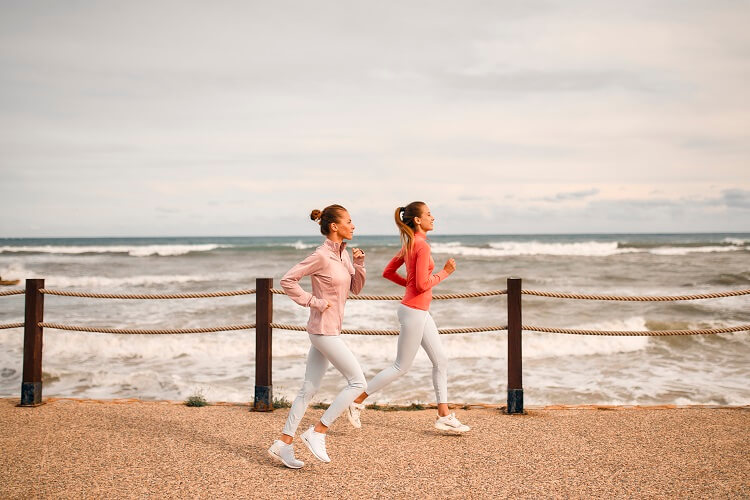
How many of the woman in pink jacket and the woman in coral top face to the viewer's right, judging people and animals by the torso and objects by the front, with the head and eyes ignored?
2

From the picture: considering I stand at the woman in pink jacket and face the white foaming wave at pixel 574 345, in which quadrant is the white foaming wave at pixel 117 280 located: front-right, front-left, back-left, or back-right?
front-left

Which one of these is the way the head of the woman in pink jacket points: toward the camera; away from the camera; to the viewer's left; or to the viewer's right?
to the viewer's right

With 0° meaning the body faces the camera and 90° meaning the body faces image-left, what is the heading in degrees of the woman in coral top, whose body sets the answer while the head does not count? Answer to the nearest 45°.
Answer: approximately 270°

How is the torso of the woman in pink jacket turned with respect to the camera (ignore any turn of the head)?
to the viewer's right

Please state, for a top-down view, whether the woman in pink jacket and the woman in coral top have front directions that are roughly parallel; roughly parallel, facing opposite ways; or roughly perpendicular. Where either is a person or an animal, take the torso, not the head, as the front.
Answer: roughly parallel

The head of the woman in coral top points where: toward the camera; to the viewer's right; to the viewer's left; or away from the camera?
to the viewer's right

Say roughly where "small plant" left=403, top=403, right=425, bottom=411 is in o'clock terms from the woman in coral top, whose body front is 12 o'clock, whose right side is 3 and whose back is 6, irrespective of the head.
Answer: The small plant is roughly at 9 o'clock from the woman in coral top.

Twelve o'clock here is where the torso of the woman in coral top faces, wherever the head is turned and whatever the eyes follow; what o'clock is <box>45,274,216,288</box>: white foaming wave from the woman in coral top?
The white foaming wave is roughly at 8 o'clock from the woman in coral top.

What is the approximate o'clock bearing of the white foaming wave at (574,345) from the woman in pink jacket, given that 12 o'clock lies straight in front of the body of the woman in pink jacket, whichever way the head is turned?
The white foaming wave is roughly at 10 o'clock from the woman in pink jacket.
